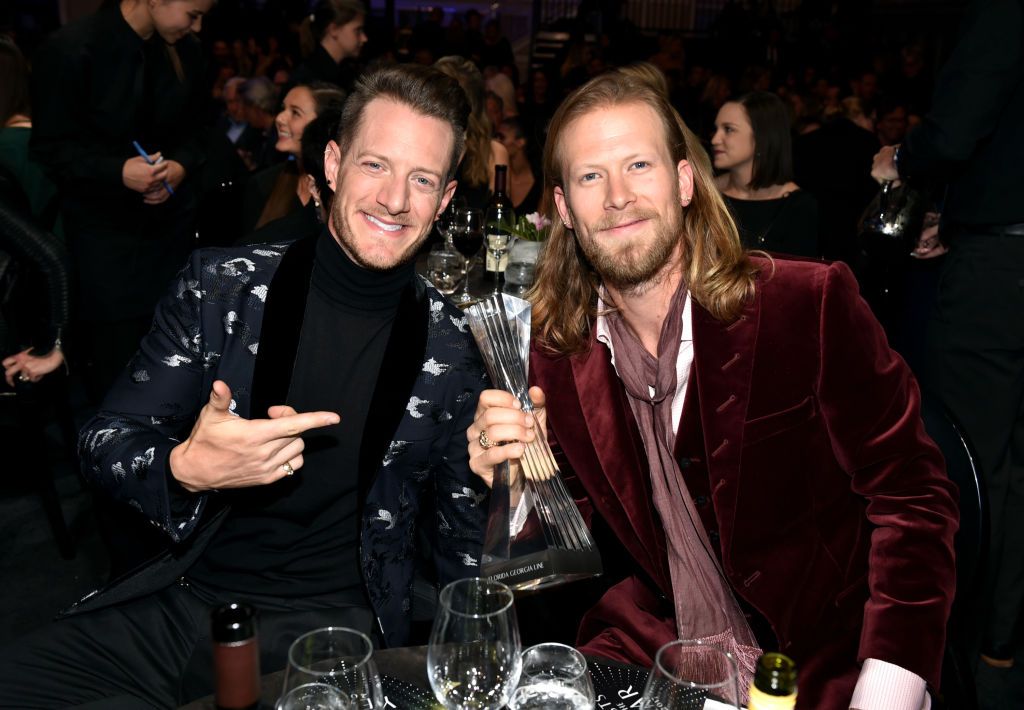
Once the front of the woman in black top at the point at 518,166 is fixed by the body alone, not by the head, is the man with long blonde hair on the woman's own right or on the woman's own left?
on the woman's own left

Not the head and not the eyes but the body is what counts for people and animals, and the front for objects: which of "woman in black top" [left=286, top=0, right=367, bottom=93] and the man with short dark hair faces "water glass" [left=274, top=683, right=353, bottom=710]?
the man with short dark hair

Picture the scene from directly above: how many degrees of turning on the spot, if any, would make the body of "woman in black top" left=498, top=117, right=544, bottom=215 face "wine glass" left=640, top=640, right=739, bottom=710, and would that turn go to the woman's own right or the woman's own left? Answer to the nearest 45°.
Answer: approximately 45° to the woman's own left

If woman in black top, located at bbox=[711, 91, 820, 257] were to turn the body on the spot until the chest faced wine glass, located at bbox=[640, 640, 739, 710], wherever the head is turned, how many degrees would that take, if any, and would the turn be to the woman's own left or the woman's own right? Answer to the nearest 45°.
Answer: approximately 45° to the woman's own left

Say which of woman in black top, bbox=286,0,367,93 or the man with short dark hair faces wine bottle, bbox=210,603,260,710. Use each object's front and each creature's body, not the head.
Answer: the man with short dark hair

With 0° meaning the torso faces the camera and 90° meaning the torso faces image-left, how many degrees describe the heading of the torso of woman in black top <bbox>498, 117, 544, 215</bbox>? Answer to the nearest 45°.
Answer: approximately 45°

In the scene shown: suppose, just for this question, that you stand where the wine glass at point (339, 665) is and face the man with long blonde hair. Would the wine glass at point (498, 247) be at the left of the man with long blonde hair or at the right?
left

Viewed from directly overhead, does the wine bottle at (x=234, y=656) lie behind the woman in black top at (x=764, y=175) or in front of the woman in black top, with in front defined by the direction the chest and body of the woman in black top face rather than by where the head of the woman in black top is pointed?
in front

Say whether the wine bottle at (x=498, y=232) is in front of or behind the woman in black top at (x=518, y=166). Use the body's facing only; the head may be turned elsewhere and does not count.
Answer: in front
